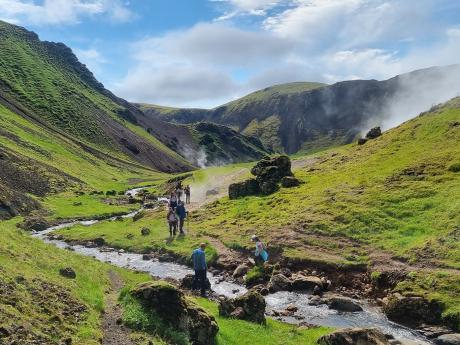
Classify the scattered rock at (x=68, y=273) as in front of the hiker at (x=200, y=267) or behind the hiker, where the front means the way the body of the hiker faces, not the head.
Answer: behind

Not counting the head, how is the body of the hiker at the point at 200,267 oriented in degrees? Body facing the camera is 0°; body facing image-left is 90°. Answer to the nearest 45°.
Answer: approximately 225°

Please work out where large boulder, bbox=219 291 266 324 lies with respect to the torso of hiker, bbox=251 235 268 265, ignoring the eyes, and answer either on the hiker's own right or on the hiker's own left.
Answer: on the hiker's own left

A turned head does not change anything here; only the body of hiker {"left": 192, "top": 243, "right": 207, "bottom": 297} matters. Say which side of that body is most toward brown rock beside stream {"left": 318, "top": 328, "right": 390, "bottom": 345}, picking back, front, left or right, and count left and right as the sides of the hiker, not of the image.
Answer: right

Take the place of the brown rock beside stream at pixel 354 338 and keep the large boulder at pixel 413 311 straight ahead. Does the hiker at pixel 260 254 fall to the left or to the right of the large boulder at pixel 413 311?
left

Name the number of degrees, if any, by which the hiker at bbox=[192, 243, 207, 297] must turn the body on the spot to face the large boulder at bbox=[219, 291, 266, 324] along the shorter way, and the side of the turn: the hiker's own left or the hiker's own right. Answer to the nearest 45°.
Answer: approximately 135° to the hiker's own right

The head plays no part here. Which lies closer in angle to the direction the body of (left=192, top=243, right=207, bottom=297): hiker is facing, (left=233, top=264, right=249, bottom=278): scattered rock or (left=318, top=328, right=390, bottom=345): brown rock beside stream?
the scattered rock

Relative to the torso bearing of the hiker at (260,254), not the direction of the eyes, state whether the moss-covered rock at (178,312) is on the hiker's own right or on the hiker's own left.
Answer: on the hiker's own left

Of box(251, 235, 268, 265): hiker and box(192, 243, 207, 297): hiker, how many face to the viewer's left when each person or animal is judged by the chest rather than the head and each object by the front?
1

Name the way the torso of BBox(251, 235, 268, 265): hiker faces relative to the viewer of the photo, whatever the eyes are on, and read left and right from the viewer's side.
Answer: facing to the left of the viewer

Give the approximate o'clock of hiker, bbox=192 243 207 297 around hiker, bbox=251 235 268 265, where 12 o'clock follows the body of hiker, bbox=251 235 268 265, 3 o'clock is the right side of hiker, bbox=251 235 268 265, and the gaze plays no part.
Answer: hiker, bbox=192 243 207 297 is roughly at 10 o'clock from hiker, bbox=251 235 268 265.

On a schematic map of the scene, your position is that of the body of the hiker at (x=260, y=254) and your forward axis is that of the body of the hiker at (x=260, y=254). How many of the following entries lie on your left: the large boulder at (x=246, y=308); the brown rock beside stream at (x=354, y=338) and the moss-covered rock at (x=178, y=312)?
3

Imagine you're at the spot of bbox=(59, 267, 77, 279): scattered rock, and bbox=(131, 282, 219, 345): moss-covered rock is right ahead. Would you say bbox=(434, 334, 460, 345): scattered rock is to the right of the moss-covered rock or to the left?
left
